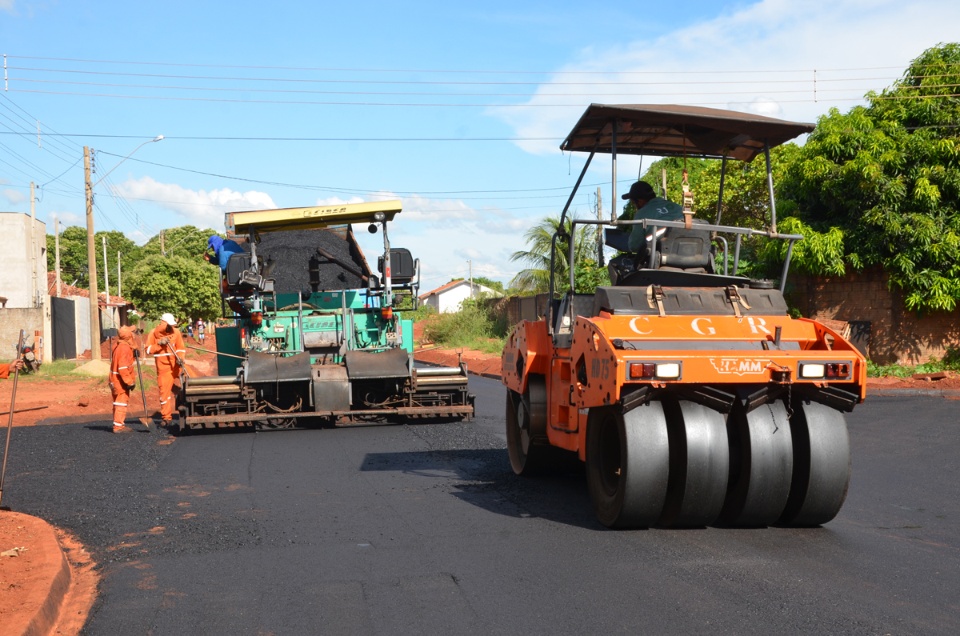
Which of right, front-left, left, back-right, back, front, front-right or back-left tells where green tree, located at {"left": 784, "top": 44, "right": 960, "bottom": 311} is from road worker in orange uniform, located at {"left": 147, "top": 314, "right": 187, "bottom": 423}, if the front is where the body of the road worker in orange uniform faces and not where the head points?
left

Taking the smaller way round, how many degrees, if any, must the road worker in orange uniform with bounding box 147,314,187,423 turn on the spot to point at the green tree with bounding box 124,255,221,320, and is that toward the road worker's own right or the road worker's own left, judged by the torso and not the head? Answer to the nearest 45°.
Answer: approximately 180°

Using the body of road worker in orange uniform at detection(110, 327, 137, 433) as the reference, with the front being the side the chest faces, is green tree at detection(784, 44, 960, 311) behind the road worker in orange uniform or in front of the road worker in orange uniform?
in front

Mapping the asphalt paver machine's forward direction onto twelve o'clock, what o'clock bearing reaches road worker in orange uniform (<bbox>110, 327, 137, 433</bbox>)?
The road worker in orange uniform is roughly at 9 o'clock from the asphalt paver machine.

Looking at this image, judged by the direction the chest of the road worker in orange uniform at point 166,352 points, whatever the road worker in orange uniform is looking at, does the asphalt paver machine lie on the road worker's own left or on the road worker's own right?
on the road worker's own left

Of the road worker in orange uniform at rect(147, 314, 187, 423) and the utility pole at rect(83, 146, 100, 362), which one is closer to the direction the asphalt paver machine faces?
the utility pole

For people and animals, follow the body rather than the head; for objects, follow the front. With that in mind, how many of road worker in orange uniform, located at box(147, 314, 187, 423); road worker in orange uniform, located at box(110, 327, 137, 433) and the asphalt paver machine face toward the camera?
1

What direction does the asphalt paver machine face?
away from the camera

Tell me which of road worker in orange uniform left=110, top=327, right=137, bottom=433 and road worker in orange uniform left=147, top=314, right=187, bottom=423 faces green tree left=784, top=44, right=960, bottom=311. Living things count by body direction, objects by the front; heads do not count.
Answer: road worker in orange uniform left=110, top=327, right=137, bottom=433

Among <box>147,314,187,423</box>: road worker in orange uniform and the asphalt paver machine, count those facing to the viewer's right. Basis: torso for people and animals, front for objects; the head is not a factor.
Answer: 0

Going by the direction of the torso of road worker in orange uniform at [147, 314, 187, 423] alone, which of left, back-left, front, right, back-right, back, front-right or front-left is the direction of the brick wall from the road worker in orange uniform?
left

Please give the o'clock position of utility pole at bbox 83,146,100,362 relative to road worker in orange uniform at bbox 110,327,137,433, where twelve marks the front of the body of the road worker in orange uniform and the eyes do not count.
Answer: The utility pole is roughly at 9 o'clock from the road worker in orange uniform.

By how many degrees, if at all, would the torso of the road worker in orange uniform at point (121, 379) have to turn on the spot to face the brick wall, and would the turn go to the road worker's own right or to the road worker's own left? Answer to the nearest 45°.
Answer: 0° — they already face it

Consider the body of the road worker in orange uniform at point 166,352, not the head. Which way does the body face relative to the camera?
toward the camera
